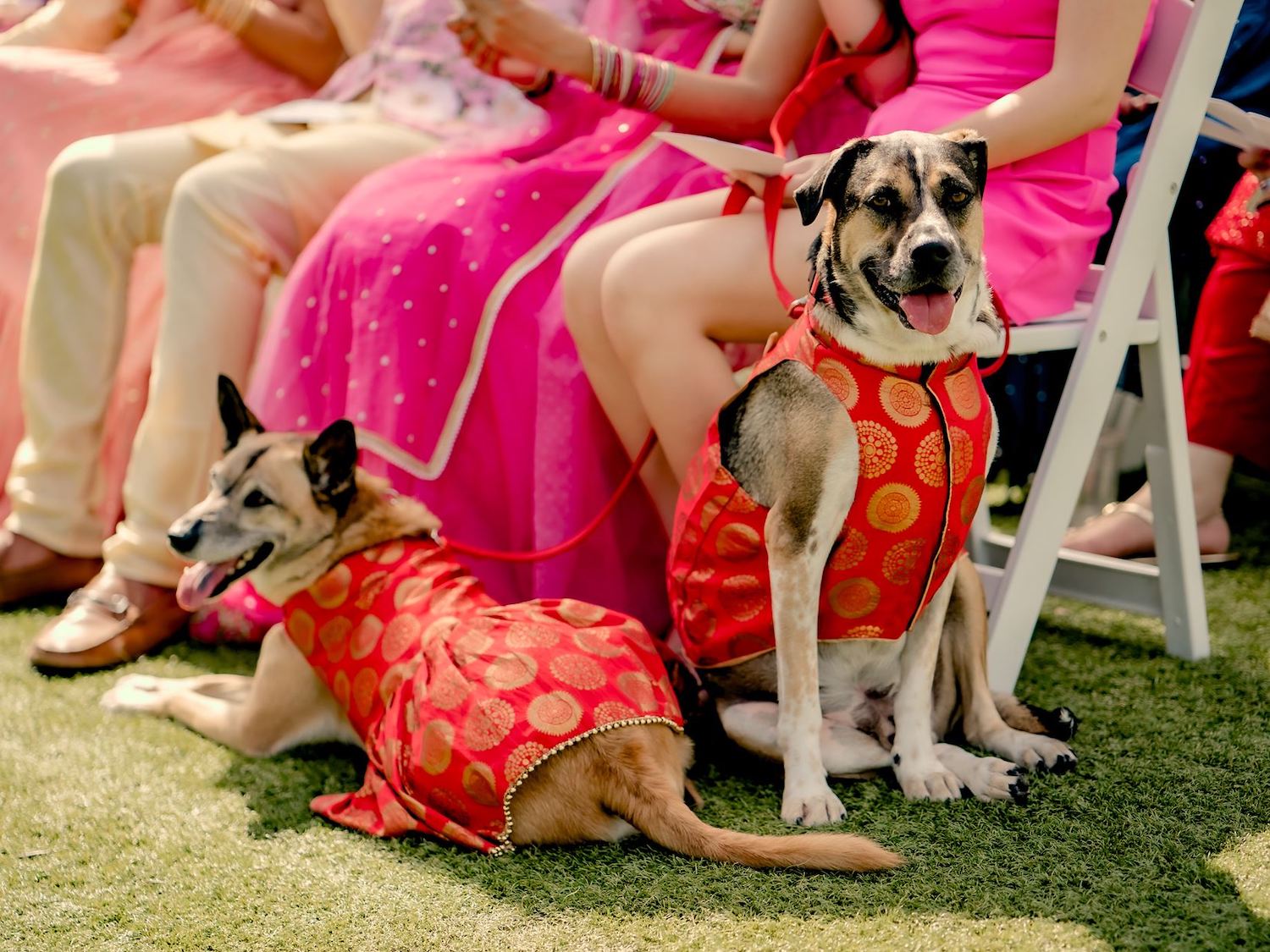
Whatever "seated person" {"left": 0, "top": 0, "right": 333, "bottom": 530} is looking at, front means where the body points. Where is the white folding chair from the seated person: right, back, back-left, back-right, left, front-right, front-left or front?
back-left

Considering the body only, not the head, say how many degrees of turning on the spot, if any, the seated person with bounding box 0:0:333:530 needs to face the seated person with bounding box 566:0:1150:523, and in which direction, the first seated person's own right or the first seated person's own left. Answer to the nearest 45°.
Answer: approximately 135° to the first seated person's own left

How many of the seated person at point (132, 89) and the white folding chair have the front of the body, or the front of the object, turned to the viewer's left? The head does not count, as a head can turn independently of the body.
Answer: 2

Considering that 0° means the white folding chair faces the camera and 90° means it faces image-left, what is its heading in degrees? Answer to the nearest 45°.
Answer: approximately 90°

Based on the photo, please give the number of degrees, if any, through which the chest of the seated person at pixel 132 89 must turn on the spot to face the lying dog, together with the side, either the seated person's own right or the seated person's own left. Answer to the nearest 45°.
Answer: approximately 90° to the seated person's own left

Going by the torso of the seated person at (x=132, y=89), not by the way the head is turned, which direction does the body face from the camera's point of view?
to the viewer's left
